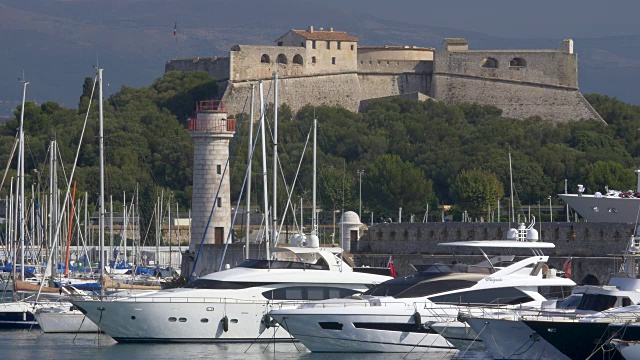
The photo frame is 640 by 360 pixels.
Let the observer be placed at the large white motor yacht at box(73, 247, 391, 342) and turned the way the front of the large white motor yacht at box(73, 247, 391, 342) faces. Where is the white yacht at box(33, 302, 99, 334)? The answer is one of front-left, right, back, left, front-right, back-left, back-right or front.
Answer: front-right

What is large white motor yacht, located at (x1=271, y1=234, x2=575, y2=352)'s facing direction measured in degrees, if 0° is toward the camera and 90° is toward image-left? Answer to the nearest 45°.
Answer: approximately 90°

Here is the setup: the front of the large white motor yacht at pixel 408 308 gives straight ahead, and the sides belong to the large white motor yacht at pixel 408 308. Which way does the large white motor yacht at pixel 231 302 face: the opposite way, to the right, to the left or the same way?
the same way

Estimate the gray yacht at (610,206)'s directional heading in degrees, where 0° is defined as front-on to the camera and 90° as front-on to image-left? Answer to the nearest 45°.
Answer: approximately 90°

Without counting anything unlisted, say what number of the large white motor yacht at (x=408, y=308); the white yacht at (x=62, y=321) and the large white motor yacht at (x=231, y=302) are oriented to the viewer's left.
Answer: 3

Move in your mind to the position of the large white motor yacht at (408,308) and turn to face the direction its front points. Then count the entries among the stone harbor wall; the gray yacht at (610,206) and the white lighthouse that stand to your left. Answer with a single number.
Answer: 0

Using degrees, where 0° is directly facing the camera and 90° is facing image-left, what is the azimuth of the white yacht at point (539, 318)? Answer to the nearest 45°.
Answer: approximately 45°

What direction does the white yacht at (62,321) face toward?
to the viewer's left

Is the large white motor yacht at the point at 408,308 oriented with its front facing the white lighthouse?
no

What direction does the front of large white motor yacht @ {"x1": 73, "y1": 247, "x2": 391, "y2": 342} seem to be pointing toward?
to the viewer's left

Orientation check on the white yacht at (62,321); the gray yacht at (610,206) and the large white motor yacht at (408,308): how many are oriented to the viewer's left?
3

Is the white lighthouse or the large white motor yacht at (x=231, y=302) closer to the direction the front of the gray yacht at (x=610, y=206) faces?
the white lighthouse

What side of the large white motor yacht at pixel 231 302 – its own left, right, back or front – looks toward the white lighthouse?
right

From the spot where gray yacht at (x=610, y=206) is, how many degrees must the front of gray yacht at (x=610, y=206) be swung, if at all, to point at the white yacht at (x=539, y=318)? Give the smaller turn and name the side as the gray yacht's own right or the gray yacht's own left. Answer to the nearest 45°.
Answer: approximately 90° to the gray yacht's own left

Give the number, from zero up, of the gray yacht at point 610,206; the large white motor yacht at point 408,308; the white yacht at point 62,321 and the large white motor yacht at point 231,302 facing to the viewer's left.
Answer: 4
